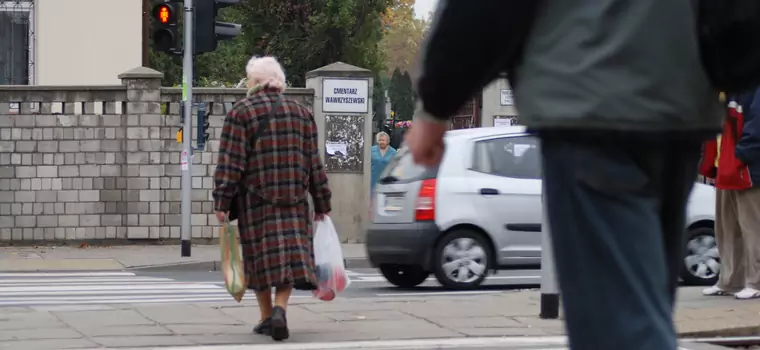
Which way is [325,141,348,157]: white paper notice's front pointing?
toward the camera

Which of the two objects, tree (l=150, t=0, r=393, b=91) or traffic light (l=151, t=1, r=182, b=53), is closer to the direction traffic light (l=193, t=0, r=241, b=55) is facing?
the tree

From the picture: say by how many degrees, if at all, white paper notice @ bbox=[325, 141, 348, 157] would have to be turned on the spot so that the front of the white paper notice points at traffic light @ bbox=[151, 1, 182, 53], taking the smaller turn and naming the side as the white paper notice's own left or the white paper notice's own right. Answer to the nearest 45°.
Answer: approximately 45° to the white paper notice's own right

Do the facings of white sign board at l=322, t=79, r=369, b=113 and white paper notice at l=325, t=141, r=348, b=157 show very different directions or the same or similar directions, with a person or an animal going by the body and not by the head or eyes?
same or similar directions

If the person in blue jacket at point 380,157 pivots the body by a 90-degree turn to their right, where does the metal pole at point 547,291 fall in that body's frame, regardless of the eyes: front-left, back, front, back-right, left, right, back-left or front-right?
left

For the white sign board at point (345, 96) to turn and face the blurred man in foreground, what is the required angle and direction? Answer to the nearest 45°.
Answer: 0° — it already faces them

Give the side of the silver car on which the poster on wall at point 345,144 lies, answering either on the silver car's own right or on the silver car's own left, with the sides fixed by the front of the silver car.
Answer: on the silver car's own left

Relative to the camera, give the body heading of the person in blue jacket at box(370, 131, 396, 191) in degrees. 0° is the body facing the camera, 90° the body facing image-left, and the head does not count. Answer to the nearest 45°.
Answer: approximately 0°

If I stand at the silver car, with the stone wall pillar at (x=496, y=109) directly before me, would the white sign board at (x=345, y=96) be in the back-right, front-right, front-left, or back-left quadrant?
front-left

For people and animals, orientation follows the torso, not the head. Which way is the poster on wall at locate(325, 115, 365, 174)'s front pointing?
toward the camera

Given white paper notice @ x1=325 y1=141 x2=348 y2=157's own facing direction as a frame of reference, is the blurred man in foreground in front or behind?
in front
